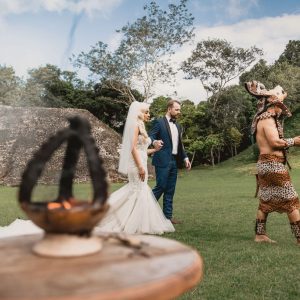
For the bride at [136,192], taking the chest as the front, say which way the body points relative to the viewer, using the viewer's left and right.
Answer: facing to the right of the viewer

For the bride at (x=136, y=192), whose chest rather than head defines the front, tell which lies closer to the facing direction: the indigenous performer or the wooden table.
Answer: the indigenous performer

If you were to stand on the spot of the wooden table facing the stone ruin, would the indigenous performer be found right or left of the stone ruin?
right

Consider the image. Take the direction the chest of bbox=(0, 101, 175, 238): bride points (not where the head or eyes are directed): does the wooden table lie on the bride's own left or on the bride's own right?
on the bride's own right

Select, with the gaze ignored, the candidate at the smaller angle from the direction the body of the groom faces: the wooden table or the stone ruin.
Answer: the wooden table

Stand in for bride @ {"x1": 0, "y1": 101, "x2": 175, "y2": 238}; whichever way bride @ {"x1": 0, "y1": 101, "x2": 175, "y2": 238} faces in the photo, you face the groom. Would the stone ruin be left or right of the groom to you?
left

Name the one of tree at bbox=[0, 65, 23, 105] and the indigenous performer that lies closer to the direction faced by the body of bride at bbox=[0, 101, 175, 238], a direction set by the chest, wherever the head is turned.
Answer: the indigenous performer

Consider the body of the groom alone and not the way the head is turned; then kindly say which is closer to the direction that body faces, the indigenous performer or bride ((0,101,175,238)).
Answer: the indigenous performer

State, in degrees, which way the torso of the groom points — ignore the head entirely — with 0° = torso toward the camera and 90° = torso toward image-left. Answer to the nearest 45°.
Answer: approximately 315°
